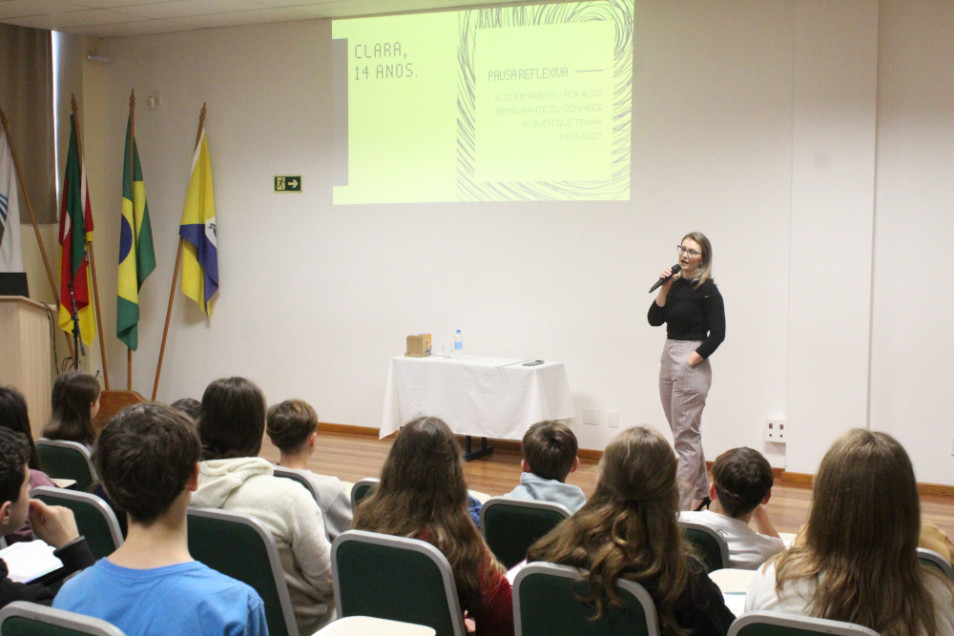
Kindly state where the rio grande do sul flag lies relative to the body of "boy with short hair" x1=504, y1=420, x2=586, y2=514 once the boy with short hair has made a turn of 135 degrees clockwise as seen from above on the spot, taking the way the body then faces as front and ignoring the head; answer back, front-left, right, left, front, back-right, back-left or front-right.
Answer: back

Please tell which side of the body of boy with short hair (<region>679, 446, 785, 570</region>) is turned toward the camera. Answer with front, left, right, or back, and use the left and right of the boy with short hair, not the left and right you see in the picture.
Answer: back

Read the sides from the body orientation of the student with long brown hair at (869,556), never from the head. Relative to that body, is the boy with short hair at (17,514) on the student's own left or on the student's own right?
on the student's own left

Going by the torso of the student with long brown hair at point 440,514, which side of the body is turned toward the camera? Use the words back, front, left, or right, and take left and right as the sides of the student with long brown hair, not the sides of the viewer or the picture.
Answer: back

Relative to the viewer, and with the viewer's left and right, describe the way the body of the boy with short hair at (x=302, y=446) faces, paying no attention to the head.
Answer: facing away from the viewer and to the right of the viewer

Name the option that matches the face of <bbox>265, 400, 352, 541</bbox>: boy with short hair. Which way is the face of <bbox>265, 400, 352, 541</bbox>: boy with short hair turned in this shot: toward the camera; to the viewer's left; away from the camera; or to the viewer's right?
away from the camera

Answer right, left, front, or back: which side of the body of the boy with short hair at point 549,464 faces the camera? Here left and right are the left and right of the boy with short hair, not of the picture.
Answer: back

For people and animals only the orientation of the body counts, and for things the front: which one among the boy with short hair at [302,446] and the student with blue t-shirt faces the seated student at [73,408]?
the student with blue t-shirt

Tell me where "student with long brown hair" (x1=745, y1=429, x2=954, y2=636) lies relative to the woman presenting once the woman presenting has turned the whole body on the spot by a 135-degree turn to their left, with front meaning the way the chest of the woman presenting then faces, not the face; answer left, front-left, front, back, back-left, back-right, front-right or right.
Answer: right

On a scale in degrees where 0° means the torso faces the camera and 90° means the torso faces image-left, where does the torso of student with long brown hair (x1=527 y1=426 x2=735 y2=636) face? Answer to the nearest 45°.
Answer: approximately 180°

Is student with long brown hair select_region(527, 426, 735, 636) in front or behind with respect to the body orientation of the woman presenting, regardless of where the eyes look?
in front

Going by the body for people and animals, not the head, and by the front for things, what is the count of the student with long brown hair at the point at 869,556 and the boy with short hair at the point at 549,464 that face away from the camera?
2

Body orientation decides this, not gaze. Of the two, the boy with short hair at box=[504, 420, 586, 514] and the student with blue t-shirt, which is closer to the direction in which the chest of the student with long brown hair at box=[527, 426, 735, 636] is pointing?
the boy with short hair

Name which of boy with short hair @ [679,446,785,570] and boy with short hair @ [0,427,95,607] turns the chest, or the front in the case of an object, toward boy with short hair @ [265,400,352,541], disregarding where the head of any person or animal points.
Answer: boy with short hair @ [0,427,95,607]

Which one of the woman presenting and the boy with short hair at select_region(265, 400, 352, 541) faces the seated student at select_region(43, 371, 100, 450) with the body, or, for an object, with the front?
the woman presenting

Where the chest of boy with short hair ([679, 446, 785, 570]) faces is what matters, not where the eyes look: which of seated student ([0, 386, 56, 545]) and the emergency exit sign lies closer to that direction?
the emergency exit sign

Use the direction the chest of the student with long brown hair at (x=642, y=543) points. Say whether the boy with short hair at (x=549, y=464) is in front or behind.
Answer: in front

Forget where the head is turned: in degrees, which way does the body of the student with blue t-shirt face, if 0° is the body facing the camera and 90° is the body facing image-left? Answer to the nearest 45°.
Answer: approximately 180°
